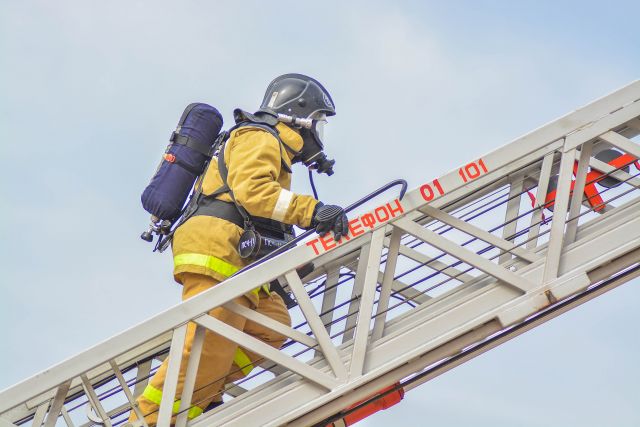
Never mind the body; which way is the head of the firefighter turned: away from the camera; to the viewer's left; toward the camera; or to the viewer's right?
to the viewer's right

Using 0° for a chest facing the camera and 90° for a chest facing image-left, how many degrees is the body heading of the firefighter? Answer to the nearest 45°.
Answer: approximately 270°
